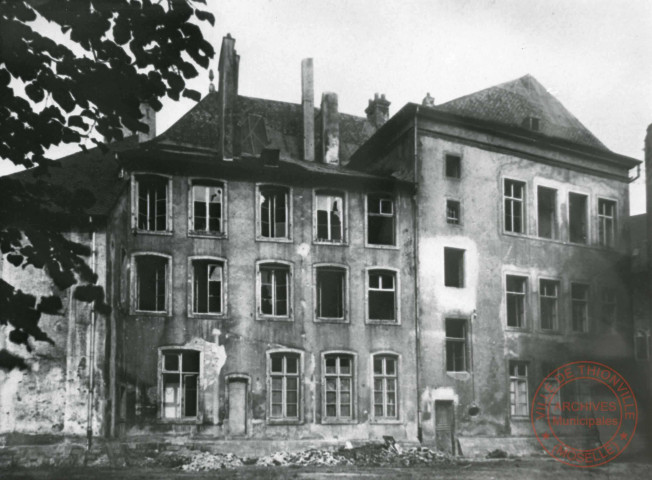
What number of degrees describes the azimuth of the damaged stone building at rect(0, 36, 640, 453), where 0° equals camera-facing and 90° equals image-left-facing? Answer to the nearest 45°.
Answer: approximately 0°

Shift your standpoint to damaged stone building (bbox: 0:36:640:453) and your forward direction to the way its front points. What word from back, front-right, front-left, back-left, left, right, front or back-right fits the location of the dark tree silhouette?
front
